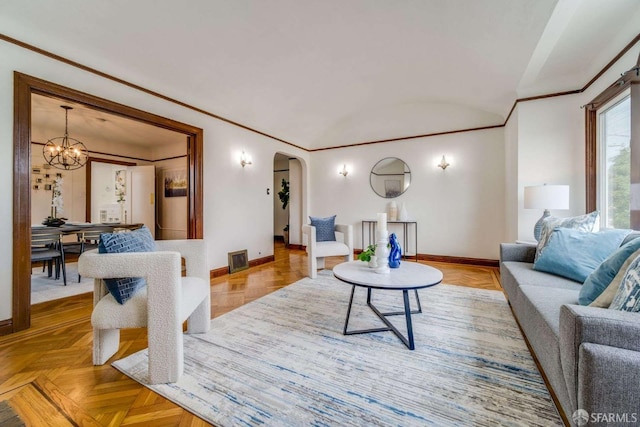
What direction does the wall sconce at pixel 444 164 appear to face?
toward the camera

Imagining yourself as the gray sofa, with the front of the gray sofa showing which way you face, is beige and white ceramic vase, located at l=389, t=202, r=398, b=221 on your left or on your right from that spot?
on your right

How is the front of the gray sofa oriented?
to the viewer's left

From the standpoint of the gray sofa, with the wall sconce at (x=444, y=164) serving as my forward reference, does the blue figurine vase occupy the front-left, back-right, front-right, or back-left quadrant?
front-left

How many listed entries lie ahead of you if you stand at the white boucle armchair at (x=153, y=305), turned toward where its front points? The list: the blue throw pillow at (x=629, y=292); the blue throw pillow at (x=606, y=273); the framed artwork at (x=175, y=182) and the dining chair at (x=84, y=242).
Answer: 2

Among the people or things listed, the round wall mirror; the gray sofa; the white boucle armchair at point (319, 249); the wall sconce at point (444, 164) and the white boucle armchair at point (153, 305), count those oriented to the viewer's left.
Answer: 1

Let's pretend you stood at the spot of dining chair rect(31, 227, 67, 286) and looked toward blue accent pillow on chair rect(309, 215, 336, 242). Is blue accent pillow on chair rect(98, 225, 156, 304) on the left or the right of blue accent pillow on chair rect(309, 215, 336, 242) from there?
right

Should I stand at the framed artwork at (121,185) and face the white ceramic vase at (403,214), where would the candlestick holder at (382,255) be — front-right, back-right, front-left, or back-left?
front-right

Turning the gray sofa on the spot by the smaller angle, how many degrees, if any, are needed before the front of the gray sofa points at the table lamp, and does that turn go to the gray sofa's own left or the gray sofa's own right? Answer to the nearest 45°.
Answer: approximately 90° to the gray sofa's own right

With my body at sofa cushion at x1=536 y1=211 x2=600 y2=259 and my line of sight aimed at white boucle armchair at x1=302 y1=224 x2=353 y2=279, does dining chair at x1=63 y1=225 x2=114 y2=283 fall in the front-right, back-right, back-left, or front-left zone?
front-left

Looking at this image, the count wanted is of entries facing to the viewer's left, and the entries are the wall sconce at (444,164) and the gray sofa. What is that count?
1

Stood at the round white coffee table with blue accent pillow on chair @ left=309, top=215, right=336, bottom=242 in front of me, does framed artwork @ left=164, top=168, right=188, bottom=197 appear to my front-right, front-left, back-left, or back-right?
front-left

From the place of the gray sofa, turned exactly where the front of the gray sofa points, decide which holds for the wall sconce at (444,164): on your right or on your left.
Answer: on your right

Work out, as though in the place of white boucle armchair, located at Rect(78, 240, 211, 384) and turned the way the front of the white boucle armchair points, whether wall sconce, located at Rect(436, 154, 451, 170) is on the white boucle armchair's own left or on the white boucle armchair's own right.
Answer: on the white boucle armchair's own left

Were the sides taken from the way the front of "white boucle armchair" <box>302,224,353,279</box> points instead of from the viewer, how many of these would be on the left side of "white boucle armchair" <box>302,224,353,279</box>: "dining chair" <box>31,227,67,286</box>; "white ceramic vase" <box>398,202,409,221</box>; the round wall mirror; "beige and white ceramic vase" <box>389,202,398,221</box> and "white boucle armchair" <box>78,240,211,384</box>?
3

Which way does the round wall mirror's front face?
toward the camera

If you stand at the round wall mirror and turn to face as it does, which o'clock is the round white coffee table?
The round white coffee table is roughly at 12 o'clock from the round wall mirror.

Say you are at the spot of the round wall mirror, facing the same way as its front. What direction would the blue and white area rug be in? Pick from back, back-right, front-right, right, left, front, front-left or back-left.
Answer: front

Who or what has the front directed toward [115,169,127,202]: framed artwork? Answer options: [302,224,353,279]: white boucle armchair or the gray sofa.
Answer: the gray sofa
